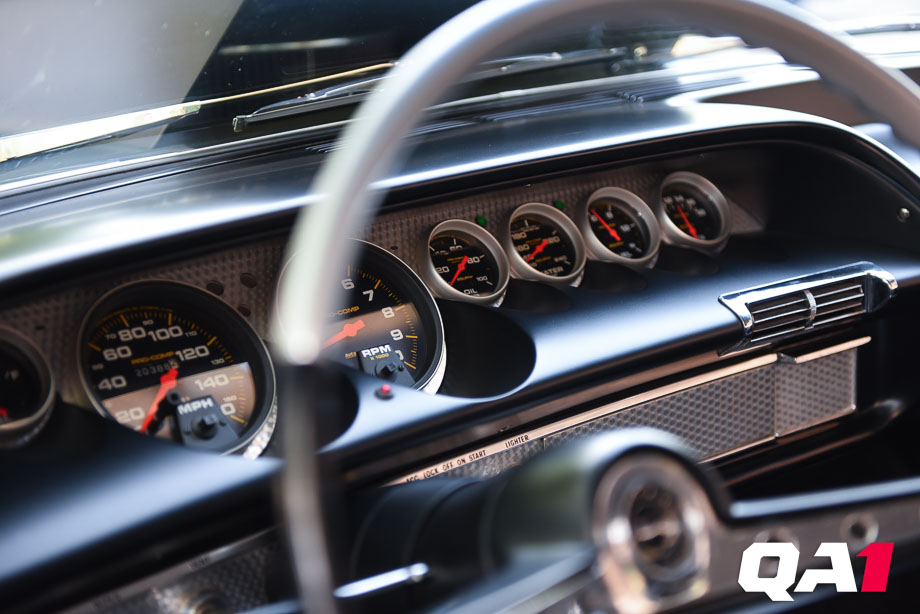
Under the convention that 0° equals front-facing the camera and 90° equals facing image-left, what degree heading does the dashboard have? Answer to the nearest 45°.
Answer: approximately 315°
